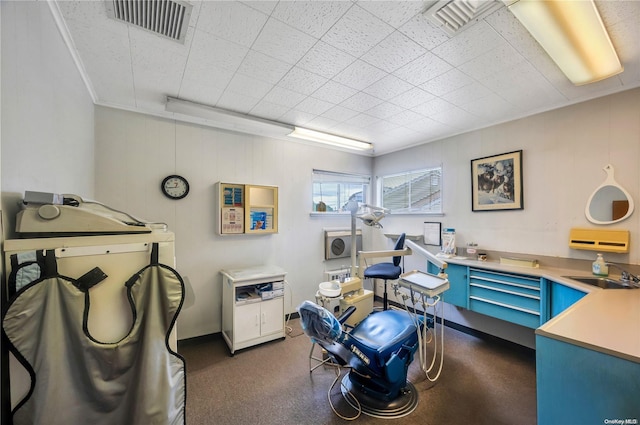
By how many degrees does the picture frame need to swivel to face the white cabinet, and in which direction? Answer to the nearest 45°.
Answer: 0° — it already faces it

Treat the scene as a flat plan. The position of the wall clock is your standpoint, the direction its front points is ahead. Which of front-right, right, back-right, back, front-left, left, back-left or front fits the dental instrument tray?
front-left

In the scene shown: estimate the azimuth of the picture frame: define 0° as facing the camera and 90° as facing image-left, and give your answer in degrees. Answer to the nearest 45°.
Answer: approximately 45°

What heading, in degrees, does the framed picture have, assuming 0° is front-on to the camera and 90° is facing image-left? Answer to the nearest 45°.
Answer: approximately 45°

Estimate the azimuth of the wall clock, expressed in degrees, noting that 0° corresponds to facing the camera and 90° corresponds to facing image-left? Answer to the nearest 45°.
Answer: approximately 0°

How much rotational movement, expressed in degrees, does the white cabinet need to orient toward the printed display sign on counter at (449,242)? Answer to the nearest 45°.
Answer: approximately 45° to its left

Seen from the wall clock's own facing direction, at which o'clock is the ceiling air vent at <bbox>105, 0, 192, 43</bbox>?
The ceiling air vent is roughly at 12 o'clock from the wall clock.

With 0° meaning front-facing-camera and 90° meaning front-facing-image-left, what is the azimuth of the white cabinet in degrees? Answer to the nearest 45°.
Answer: approximately 315°

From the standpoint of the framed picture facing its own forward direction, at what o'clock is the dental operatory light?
The dental operatory light is roughly at 12 o'clock from the framed picture.
